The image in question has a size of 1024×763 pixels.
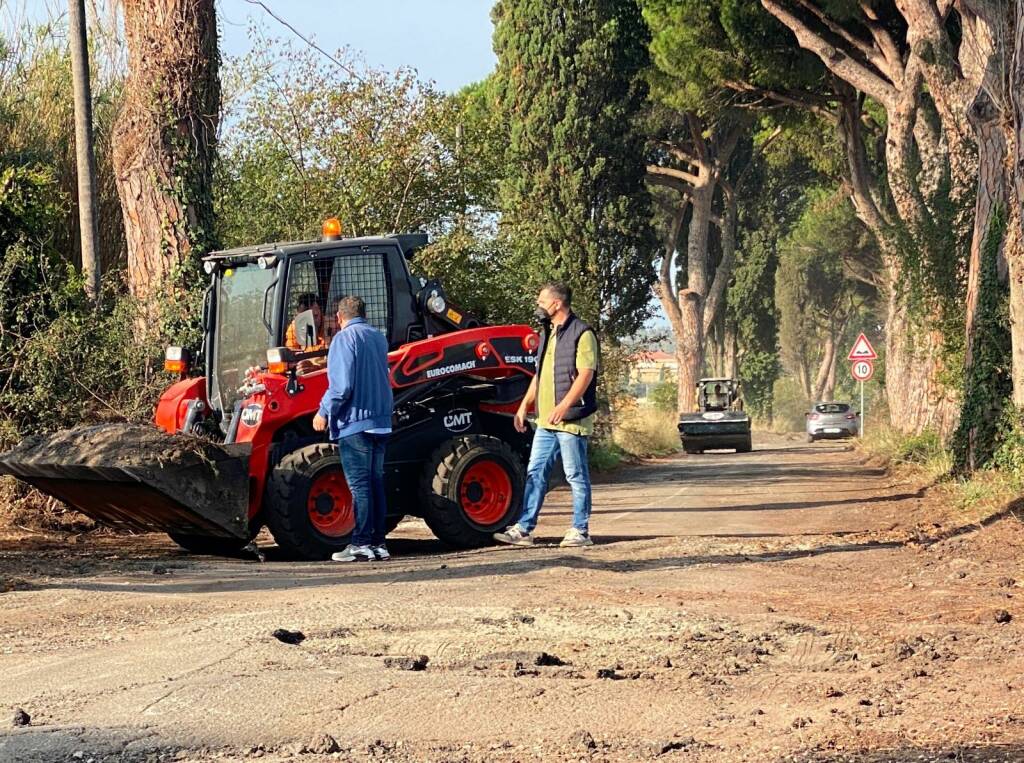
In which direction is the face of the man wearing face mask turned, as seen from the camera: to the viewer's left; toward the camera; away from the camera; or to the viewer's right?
to the viewer's left

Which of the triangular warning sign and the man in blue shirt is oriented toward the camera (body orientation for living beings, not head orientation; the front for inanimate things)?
the triangular warning sign

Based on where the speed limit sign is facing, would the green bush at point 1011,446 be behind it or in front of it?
in front

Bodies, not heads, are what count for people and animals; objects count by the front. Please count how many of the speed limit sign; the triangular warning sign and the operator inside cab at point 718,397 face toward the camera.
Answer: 3

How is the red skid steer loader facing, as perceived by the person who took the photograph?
facing the viewer and to the left of the viewer

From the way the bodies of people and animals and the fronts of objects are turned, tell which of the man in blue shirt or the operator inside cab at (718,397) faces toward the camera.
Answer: the operator inside cab

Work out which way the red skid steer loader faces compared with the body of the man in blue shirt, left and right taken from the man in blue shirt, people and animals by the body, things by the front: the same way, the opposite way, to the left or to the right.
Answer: to the left

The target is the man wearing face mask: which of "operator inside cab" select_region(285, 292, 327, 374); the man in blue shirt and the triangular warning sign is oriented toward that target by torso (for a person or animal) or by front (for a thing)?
the triangular warning sign

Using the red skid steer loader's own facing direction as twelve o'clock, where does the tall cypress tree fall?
The tall cypress tree is roughly at 5 o'clock from the red skid steer loader.

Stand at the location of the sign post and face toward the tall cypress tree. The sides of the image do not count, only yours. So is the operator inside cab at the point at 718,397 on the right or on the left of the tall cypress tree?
right

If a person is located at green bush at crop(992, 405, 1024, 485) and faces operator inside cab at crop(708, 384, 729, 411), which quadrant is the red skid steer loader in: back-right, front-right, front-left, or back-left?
back-left

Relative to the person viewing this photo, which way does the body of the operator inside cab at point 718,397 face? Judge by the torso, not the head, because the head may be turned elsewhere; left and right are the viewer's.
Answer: facing the viewer

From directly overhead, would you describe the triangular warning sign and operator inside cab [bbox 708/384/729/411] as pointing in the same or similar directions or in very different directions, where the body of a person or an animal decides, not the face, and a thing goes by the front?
same or similar directions

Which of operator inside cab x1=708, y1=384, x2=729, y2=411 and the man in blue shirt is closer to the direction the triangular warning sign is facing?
the man in blue shirt

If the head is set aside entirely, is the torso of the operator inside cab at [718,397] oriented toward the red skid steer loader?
yes

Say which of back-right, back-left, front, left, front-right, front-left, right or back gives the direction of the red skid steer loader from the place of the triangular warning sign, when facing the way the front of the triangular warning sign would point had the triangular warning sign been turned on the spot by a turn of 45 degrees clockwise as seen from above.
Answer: front-left

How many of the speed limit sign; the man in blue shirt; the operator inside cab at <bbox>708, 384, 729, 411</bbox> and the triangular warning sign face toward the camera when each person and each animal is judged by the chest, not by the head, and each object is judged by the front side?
3

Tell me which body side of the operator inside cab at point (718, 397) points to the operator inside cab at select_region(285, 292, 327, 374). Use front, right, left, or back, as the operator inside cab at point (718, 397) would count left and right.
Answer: front

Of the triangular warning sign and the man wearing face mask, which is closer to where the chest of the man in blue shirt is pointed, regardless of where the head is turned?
the triangular warning sign

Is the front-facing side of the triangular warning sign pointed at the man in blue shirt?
yes
